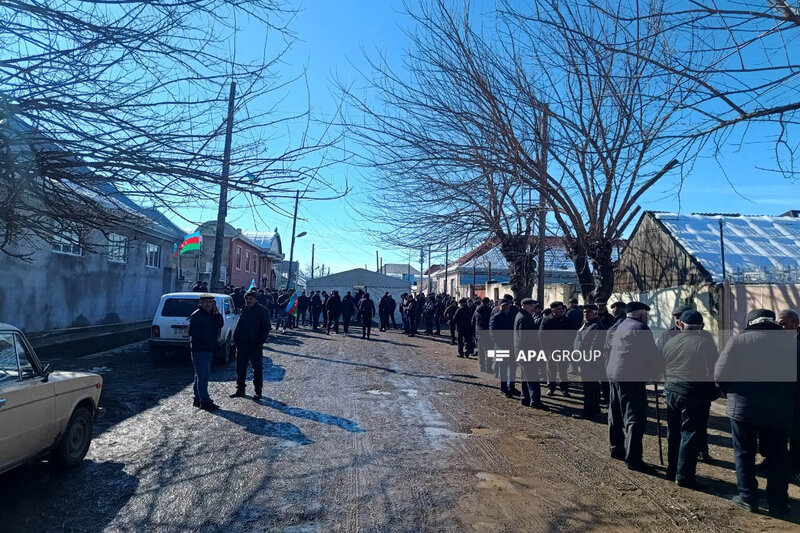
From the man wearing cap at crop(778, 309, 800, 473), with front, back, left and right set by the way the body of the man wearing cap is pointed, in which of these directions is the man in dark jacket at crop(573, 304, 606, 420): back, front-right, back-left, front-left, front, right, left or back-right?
front-right

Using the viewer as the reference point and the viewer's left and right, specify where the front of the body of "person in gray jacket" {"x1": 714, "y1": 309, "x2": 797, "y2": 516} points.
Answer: facing away from the viewer

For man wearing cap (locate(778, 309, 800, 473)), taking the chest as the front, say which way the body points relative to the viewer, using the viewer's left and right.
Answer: facing to the left of the viewer

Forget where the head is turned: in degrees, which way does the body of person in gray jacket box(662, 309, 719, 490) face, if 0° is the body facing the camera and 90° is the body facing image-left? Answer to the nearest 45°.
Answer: approximately 180°

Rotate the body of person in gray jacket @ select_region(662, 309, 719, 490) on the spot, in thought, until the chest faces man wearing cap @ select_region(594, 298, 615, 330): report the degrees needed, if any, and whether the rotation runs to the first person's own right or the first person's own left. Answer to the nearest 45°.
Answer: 0° — they already face them

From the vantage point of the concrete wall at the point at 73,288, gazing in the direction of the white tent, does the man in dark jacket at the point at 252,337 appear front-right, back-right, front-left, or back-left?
back-right

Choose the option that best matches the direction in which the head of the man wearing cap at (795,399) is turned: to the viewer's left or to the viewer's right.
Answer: to the viewer's left
